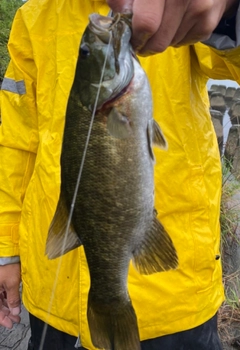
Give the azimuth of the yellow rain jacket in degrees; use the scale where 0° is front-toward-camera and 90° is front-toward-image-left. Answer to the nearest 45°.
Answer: approximately 0°

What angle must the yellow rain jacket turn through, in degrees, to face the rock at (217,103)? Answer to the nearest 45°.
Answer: approximately 180°
